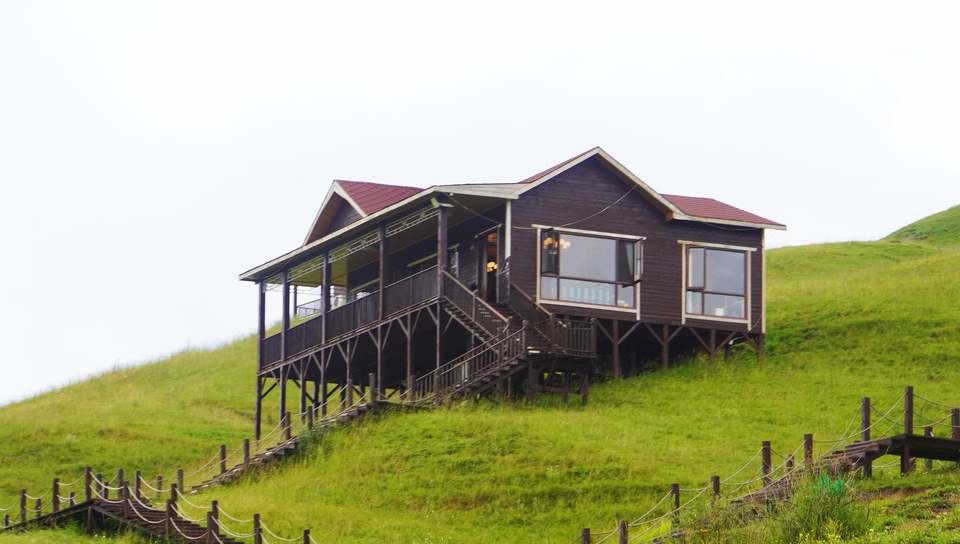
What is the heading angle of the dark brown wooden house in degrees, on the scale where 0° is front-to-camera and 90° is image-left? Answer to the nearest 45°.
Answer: approximately 45°

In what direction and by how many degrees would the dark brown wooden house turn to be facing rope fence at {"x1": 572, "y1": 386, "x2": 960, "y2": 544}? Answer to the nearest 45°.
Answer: approximately 45° to its left
